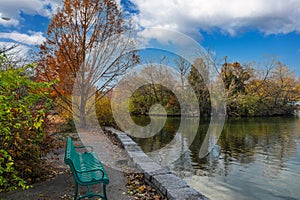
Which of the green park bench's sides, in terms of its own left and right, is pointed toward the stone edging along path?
front

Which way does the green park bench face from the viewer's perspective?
to the viewer's right

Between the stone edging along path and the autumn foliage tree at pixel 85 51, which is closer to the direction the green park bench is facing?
the stone edging along path
